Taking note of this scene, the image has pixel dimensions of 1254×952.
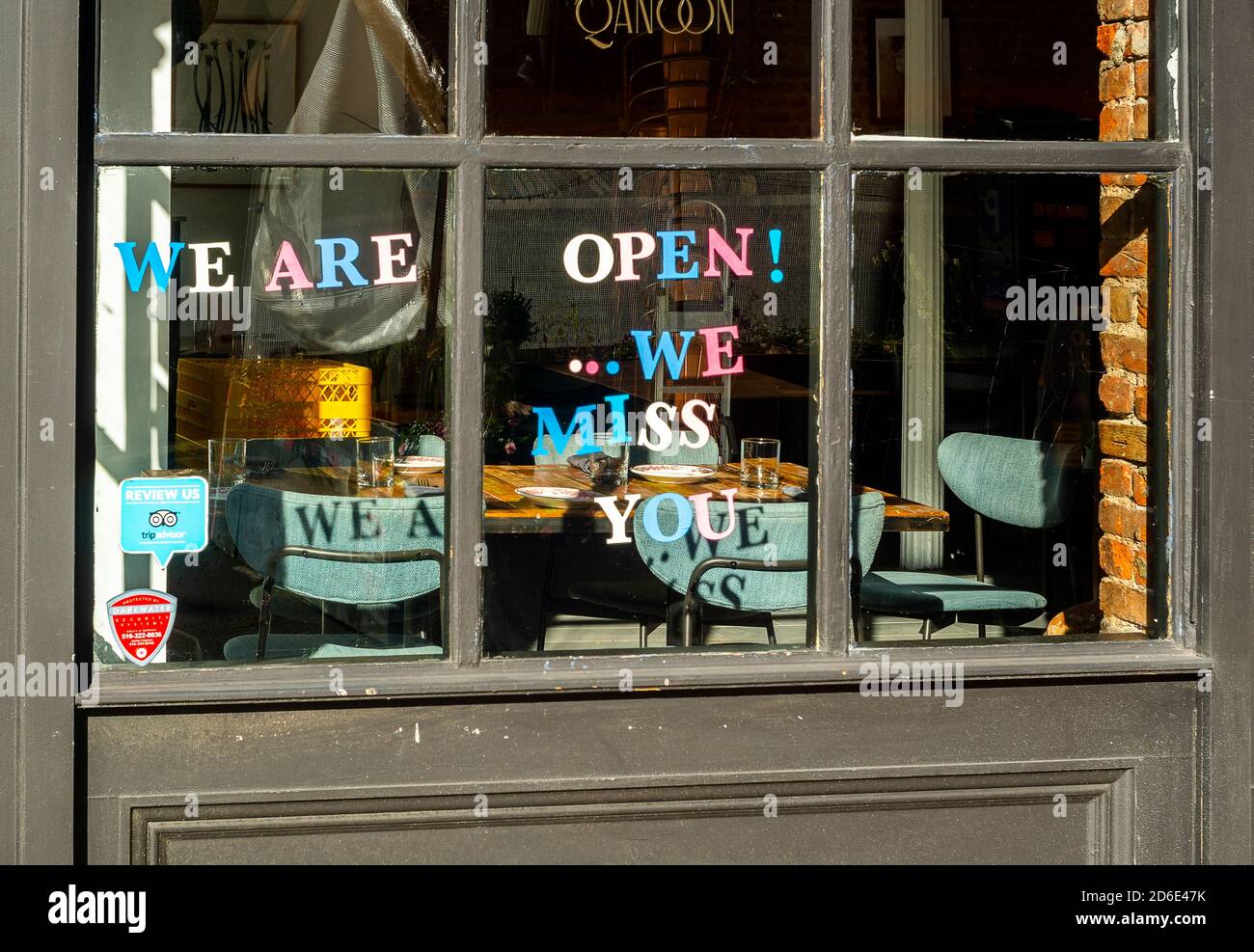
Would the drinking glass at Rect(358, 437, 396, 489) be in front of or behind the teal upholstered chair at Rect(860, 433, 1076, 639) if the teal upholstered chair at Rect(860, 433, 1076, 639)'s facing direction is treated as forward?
in front

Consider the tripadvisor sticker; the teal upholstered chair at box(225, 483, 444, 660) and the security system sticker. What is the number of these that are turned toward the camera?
2

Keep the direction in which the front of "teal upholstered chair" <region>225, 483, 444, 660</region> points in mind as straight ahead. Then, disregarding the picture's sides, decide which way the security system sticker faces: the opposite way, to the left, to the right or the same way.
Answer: the opposite way

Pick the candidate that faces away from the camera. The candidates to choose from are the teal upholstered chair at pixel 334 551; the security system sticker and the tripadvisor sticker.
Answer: the teal upholstered chair

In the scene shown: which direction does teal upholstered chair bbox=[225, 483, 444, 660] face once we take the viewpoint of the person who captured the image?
facing away from the viewer

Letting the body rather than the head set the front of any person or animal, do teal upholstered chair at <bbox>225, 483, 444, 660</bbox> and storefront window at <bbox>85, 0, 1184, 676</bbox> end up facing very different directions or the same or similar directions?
very different directions

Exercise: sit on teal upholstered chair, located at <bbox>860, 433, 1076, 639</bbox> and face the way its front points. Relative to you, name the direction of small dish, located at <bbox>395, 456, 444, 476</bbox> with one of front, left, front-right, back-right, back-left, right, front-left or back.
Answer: front

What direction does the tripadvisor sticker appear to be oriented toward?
toward the camera

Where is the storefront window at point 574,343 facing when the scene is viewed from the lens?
facing the viewer

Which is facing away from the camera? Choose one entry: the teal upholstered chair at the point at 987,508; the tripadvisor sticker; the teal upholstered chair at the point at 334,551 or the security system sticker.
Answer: the teal upholstered chair at the point at 334,551

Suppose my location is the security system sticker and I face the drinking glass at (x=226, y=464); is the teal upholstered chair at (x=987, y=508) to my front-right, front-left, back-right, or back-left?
front-right

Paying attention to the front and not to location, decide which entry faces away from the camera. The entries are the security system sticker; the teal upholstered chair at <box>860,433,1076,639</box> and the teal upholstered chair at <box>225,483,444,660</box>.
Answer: the teal upholstered chair at <box>225,483,444,660</box>
